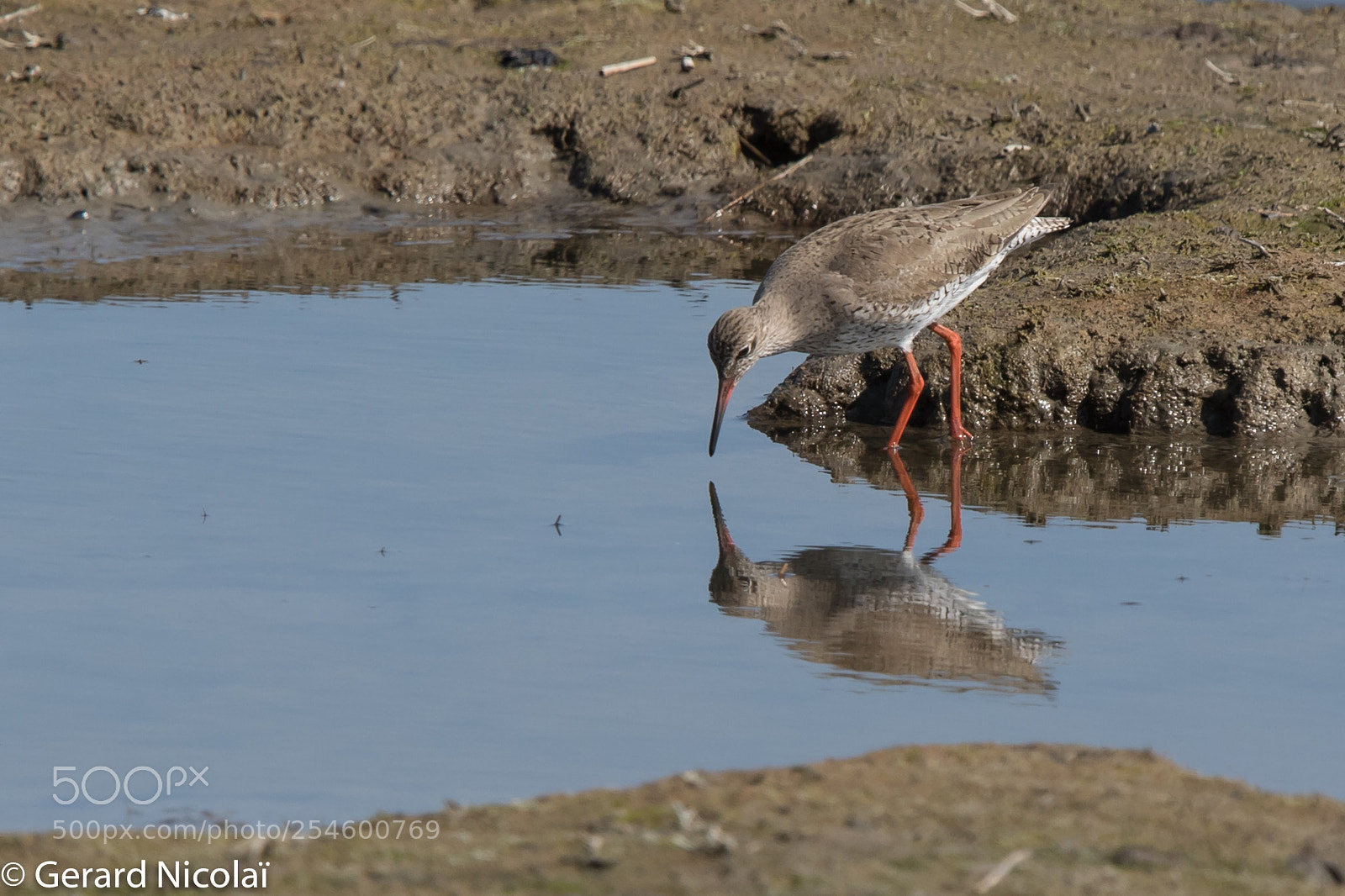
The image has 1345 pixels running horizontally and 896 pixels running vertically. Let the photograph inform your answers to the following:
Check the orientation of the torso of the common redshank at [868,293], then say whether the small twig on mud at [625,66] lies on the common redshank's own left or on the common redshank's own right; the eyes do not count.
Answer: on the common redshank's own right

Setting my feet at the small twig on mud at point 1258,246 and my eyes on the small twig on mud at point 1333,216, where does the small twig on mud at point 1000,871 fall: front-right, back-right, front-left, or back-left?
back-right

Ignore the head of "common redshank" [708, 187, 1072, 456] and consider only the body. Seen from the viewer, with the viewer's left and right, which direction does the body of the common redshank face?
facing to the left of the viewer

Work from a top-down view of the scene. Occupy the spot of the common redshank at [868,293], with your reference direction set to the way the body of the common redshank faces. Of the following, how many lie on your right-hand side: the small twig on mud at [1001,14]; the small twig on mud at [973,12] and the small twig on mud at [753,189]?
3

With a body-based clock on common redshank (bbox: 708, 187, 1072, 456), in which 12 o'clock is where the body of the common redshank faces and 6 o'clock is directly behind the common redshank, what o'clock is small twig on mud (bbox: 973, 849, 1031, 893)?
The small twig on mud is roughly at 9 o'clock from the common redshank.

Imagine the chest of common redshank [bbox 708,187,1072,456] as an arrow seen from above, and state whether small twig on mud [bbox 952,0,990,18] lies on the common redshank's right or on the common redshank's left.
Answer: on the common redshank's right

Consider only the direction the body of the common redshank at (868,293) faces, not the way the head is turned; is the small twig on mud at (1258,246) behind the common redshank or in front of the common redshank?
behind

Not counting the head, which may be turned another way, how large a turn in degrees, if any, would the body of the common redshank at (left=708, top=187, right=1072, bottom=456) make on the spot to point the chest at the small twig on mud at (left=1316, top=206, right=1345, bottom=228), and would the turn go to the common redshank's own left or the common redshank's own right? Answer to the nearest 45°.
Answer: approximately 135° to the common redshank's own right

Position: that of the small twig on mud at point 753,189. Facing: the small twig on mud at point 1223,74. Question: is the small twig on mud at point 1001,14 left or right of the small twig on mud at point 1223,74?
left

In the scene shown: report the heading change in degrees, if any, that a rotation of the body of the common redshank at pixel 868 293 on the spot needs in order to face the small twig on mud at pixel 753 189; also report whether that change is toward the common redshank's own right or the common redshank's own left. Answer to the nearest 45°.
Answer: approximately 90° to the common redshank's own right

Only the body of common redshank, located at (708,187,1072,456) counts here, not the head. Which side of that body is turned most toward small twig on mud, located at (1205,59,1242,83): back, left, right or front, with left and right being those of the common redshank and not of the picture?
right
